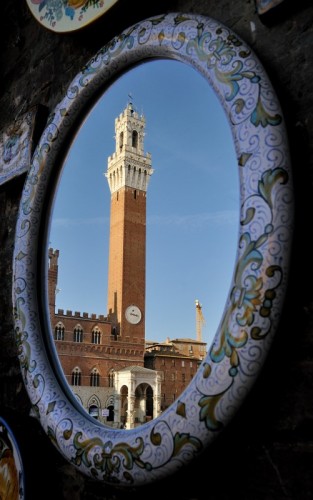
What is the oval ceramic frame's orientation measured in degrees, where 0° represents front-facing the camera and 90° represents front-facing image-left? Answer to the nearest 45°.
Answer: approximately 45°
